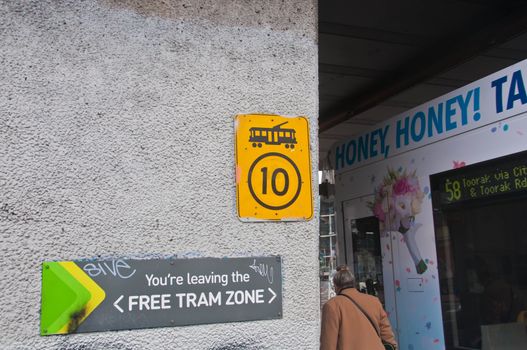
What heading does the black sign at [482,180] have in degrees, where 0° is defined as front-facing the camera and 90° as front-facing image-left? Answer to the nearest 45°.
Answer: approximately 45°

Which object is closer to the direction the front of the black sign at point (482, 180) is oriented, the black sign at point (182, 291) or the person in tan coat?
the black sign

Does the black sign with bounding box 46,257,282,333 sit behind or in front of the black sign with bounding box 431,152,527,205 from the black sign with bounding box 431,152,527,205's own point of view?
in front

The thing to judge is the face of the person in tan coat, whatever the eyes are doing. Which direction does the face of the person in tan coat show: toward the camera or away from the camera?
away from the camera

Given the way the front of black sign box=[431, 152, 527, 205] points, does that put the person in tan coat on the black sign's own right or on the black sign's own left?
on the black sign's own right

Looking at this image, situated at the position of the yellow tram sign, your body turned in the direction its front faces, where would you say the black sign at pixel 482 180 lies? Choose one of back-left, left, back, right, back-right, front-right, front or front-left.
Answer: back-left

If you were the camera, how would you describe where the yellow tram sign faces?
facing the viewer
